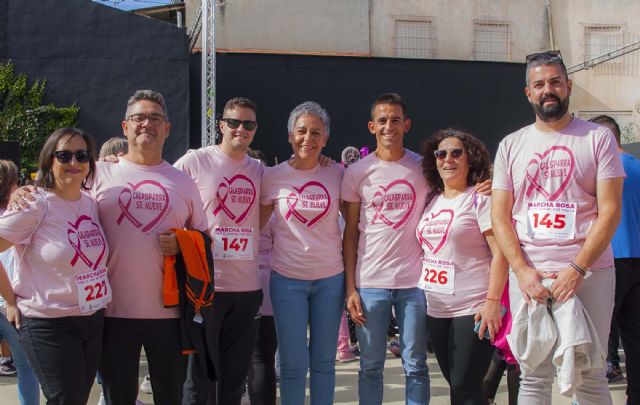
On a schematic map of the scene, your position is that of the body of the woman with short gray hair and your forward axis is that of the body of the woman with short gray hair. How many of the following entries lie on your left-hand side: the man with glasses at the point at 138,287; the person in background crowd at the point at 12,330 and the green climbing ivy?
0

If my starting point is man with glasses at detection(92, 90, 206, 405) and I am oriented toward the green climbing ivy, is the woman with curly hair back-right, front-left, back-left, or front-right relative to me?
back-right

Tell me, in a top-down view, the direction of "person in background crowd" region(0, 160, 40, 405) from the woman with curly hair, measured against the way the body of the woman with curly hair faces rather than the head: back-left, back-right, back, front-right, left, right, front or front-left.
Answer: front-right

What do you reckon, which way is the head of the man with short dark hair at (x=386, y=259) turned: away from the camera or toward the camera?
toward the camera

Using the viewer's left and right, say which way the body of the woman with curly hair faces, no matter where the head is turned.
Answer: facing the viewer and to the left of the viewer

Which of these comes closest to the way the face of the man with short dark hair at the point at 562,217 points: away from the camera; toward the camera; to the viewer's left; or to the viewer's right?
toward the camera

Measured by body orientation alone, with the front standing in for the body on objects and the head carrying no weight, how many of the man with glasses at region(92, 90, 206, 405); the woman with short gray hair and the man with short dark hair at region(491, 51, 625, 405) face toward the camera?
3

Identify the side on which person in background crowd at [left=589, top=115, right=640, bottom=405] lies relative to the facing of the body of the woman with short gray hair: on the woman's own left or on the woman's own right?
on the woman's own left

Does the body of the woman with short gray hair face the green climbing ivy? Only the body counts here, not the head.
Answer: no

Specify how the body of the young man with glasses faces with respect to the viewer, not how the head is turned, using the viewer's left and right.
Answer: facing the viewer and to the right of the viewer

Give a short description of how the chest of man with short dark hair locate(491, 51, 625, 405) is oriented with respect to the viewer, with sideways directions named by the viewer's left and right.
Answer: facing the viewer

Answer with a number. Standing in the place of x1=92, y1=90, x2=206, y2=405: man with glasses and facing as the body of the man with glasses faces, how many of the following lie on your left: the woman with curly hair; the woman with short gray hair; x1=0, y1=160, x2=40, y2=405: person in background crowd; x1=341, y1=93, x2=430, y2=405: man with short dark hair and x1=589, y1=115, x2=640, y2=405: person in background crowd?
4

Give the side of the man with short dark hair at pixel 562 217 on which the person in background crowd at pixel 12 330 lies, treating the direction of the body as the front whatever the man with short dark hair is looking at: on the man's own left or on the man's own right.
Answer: on the man's own right

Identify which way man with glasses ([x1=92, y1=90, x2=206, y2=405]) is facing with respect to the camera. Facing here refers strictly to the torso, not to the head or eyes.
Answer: toward the camera

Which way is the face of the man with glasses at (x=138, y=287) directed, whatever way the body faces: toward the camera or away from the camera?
toward the camera

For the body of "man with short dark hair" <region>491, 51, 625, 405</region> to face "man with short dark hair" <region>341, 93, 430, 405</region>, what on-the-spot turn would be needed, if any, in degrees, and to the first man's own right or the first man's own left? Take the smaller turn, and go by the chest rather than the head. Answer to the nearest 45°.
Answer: approximately 90° to the first man's own right

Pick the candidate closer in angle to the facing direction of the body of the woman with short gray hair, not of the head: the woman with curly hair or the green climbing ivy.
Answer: the woman with curly hair

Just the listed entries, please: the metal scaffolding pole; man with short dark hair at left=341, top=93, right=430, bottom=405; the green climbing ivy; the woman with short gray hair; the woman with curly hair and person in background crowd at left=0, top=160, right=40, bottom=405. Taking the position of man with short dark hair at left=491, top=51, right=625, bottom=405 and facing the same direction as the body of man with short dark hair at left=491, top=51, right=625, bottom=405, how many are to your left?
0

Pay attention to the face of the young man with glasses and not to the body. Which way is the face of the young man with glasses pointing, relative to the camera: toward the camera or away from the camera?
toward the camera

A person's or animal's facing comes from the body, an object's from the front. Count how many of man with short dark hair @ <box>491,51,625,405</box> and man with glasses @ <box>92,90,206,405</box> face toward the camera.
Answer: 2
